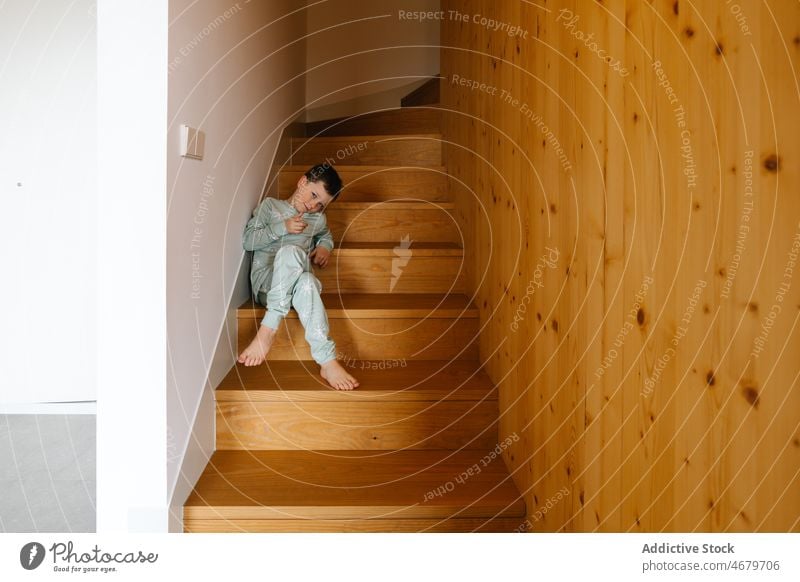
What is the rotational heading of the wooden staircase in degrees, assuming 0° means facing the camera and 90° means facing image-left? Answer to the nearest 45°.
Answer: approximately 0°
